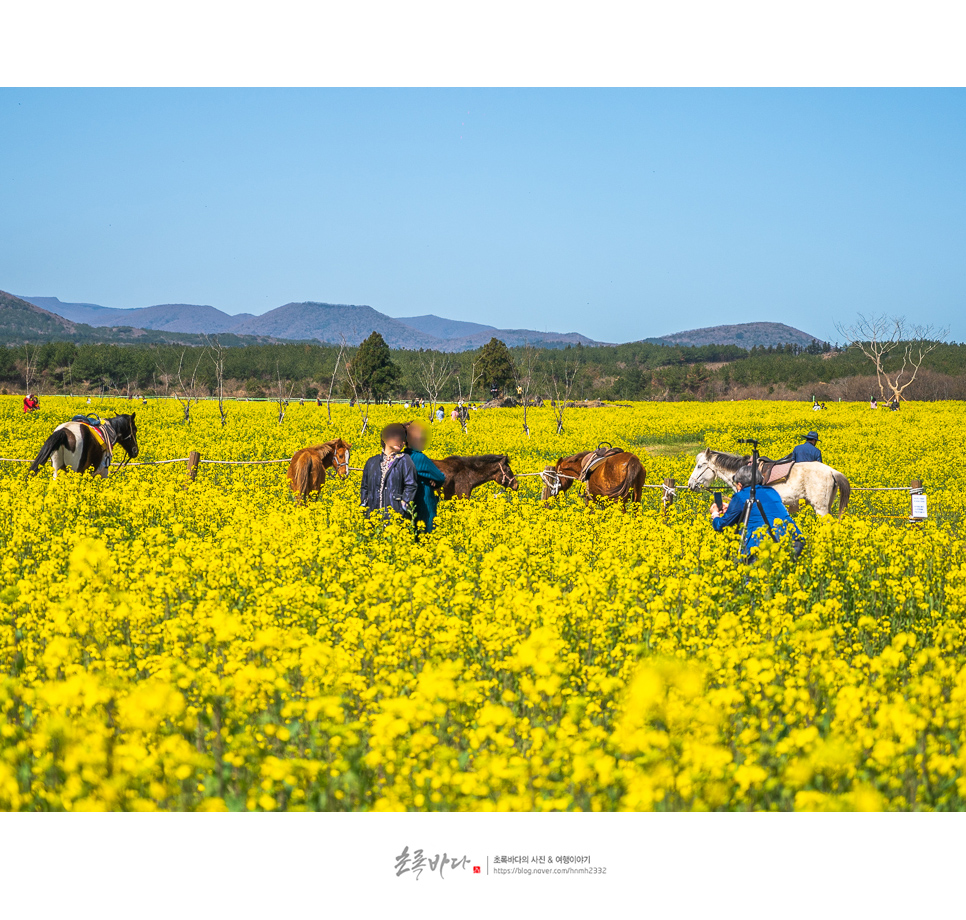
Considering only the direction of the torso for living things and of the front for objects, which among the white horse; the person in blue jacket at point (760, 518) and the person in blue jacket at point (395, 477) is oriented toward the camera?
the person in blue jacket at point (395, 477)

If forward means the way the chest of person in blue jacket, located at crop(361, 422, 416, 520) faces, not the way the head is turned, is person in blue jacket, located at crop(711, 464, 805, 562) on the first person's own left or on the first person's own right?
on the first person's own left

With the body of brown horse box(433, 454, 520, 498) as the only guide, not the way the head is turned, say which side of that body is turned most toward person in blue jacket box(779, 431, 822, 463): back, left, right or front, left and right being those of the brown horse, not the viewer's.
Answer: front

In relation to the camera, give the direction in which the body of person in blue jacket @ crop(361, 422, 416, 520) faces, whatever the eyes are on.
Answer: toward the camera

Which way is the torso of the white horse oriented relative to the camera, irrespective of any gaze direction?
to the viewer's left

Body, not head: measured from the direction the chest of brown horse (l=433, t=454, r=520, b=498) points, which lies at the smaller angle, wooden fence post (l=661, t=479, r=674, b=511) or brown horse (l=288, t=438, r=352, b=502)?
the wooden fence post

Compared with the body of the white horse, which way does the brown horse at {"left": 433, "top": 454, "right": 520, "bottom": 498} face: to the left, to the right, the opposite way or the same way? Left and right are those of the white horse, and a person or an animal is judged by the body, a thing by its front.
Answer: the opposite way
